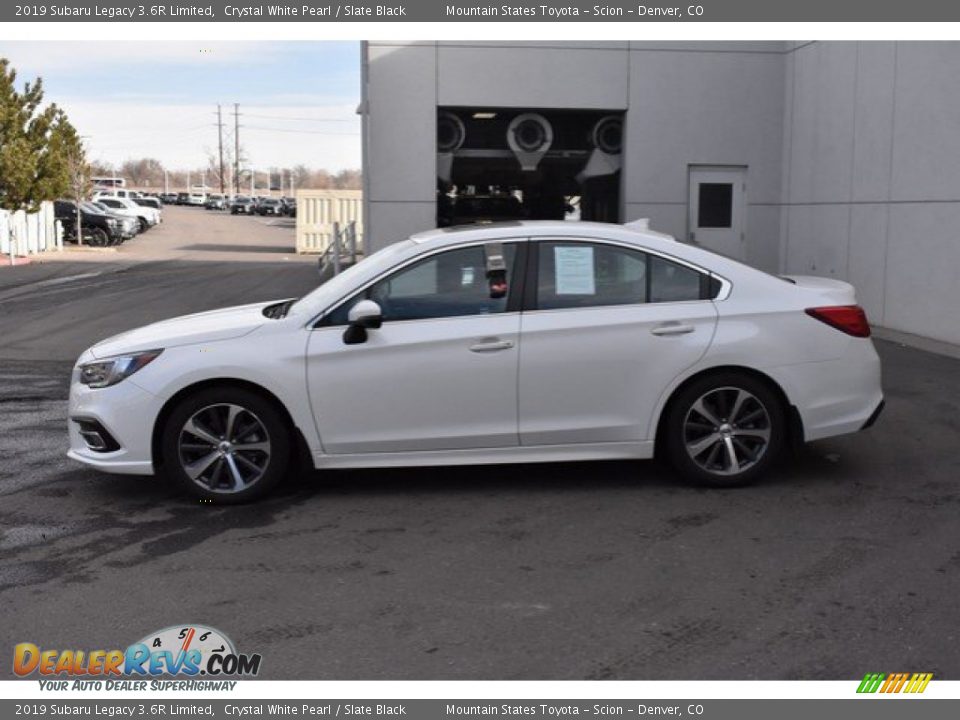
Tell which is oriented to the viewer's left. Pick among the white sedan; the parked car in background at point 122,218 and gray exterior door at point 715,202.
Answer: the white sedan

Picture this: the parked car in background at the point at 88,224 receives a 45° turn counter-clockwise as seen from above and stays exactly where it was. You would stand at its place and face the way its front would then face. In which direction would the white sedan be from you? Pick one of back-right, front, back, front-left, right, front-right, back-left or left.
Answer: right

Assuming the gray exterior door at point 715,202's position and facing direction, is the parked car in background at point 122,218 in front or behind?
behind

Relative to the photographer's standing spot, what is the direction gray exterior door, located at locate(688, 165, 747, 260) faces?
facing the viewer

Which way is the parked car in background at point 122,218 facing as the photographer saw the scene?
facing the viewer and to the right of the viewer

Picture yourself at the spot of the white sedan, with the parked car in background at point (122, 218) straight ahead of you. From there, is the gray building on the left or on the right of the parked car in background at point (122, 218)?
right

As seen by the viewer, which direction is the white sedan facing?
to the viewer's left

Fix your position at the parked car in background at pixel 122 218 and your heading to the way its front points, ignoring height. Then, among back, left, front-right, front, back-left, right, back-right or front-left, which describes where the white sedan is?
front-right

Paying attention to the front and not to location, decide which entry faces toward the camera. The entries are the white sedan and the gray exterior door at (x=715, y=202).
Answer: the gray exterior door

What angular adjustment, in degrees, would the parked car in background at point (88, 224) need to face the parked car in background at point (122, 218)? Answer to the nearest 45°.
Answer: approximately 90° to its left

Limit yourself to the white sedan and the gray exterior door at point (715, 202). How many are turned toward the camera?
1

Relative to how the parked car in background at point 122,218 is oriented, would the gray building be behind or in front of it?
in front

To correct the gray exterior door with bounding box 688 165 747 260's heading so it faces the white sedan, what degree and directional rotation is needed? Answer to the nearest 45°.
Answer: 0° — it already faces it

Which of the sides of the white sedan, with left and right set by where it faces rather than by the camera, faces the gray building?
right
